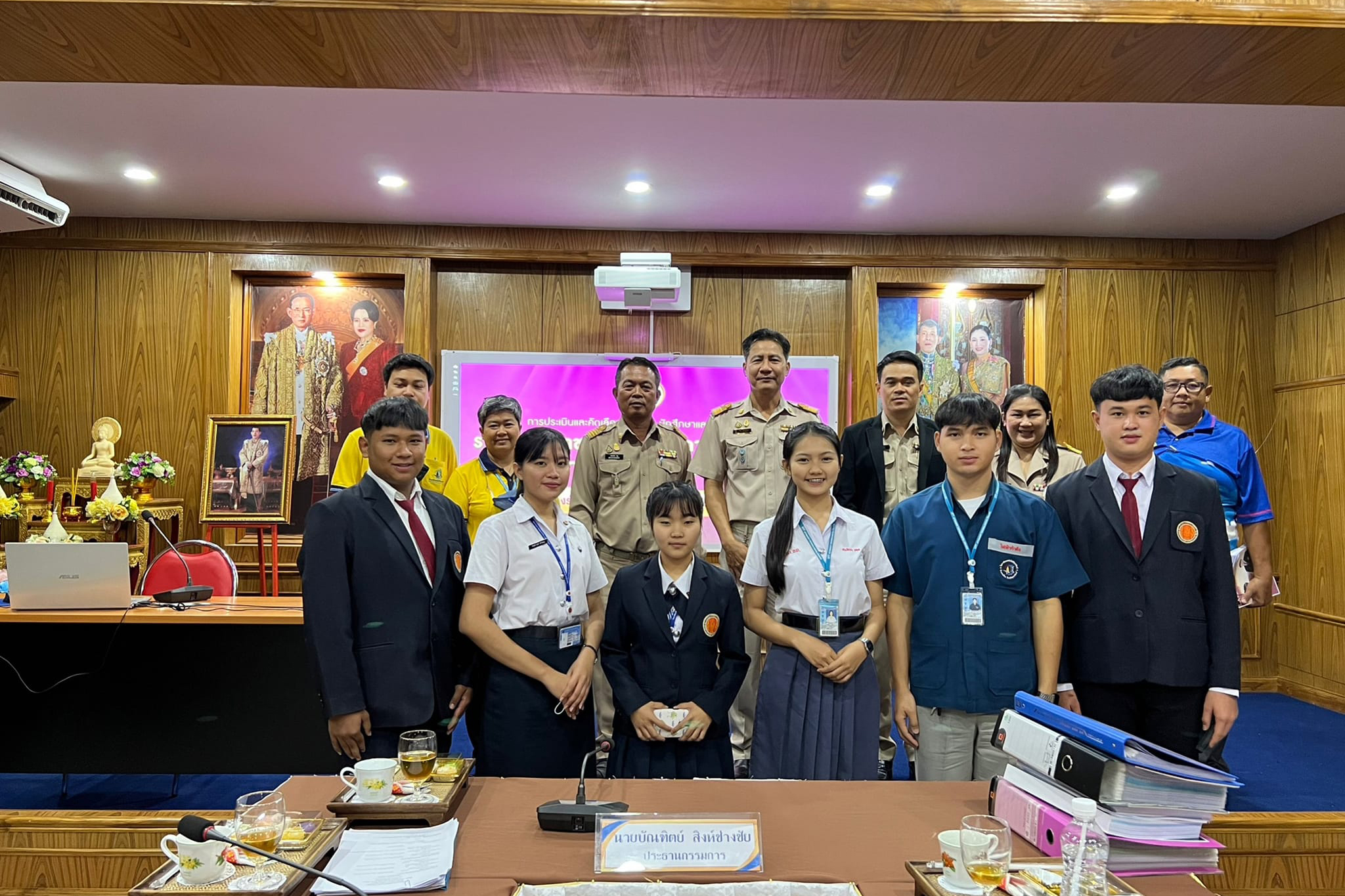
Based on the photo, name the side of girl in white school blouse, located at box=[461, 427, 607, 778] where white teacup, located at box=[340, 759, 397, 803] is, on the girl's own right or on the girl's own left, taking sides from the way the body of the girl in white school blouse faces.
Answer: on the girl's own right

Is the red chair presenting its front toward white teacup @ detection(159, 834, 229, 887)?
yes

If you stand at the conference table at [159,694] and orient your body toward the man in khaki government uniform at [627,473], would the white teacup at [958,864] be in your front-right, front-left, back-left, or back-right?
front-right

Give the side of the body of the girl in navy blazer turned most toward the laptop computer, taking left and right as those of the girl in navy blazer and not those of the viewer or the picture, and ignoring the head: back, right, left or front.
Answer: right

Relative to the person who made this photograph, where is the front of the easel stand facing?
facing the viewer

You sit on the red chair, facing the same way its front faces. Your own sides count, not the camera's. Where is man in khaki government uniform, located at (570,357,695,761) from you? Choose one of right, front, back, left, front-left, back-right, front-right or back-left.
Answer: front-left

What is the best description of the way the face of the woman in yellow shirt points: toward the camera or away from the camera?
toward the camera

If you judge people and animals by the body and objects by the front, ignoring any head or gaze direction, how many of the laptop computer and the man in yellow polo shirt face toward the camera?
1

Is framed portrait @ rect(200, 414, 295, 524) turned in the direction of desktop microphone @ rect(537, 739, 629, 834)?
yes

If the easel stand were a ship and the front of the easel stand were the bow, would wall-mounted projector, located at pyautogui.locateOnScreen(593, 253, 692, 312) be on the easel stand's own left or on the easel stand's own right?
on the easel stand's own left

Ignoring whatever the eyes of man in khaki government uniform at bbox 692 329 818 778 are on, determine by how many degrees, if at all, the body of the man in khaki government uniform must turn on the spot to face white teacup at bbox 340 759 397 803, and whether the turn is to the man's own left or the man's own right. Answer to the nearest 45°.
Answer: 0° — they already face it

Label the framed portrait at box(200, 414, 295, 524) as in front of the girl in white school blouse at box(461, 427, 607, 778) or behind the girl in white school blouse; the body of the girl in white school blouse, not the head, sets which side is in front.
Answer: behind

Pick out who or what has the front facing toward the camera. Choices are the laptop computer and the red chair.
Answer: the red chair

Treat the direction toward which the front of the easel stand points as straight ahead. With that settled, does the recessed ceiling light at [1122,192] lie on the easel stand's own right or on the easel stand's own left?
on the easel stand's own left

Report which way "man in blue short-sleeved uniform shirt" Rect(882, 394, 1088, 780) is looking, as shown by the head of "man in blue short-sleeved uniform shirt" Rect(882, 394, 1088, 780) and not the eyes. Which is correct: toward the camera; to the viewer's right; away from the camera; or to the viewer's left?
toward the camera

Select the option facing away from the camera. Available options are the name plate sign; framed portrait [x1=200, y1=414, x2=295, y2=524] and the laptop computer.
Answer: the laptop computer

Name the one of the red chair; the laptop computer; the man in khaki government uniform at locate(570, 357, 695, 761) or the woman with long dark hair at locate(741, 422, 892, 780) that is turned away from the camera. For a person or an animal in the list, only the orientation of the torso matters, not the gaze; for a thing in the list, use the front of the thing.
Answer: the laptop computer

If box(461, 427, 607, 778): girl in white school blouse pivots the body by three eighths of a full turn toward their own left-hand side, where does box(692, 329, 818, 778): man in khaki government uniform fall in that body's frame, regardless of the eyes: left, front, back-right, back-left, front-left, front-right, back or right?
front-right

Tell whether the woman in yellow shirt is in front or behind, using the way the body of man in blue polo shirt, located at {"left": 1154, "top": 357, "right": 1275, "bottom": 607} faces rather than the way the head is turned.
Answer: in front

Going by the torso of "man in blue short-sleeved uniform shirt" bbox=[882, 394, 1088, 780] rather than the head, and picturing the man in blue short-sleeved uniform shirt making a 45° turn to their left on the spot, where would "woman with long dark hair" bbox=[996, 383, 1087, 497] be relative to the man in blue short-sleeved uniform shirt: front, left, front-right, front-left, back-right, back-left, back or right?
back-left

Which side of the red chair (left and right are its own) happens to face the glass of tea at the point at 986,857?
front
